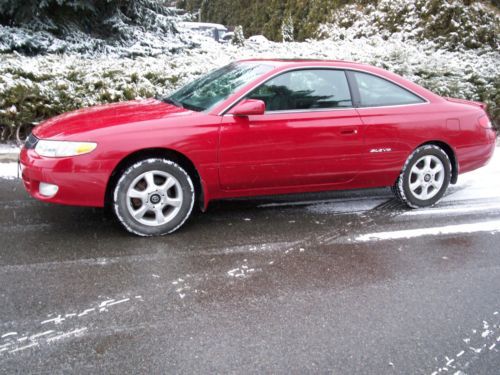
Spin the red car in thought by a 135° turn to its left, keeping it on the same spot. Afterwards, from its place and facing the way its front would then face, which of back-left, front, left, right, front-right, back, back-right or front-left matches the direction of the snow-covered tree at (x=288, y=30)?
left

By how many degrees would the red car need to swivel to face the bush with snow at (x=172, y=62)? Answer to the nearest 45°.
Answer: approximately 135° to its right

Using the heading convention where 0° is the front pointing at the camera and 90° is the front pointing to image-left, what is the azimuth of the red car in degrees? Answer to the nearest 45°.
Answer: approximately 45°
